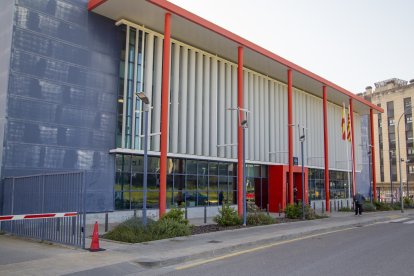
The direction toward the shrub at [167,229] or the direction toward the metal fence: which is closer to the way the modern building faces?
the shrub

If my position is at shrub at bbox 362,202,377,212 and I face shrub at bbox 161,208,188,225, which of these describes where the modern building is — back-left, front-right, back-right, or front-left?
front-right

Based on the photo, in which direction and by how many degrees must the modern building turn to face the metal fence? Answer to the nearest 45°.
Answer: approximately 45° to its right

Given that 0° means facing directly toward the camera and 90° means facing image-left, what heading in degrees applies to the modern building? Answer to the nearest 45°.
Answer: approximately 315°

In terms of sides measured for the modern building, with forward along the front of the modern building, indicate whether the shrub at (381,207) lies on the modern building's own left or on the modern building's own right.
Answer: on the modern building's own left

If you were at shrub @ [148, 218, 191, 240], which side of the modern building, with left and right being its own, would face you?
front
